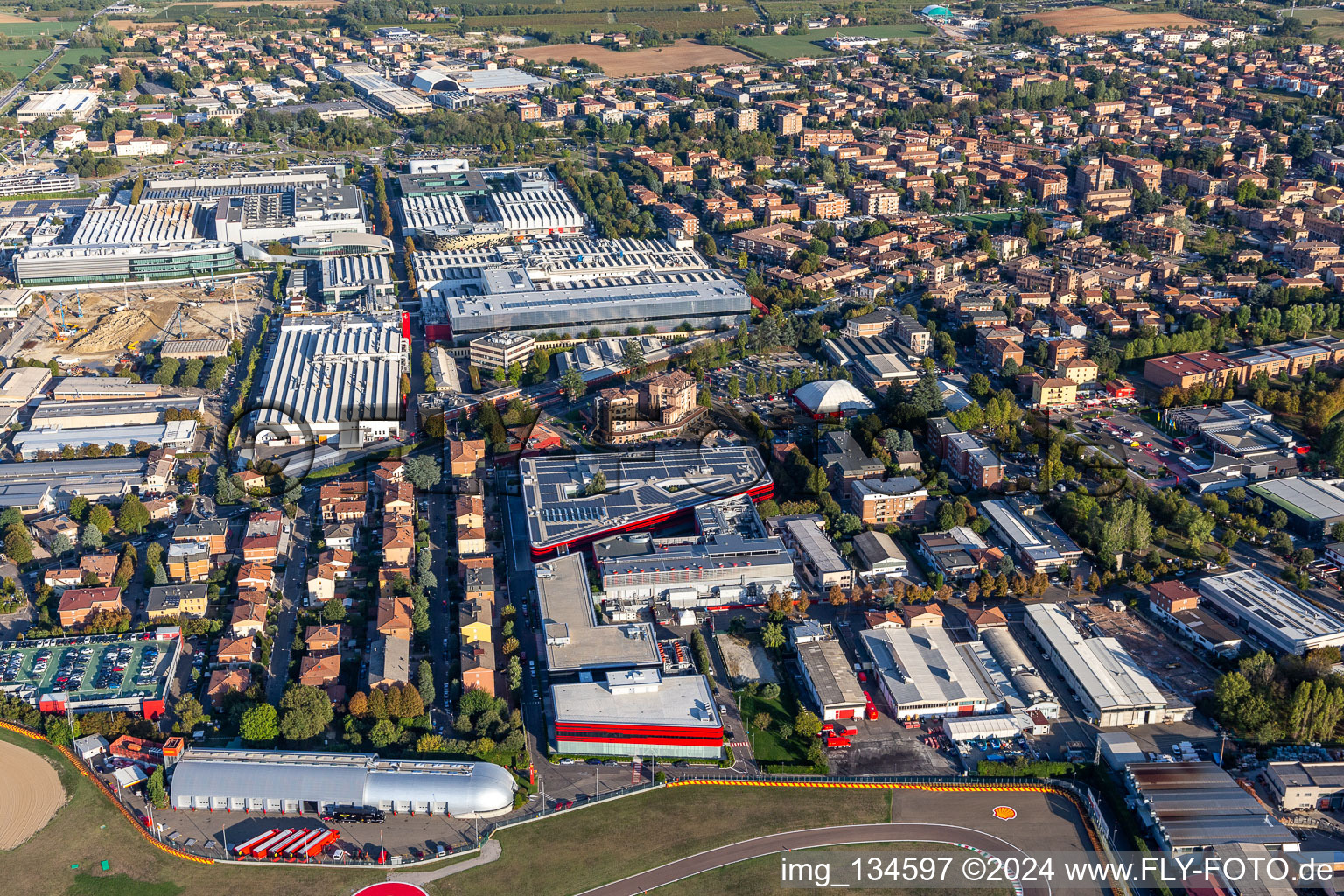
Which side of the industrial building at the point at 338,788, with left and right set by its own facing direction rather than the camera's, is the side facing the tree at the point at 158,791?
right

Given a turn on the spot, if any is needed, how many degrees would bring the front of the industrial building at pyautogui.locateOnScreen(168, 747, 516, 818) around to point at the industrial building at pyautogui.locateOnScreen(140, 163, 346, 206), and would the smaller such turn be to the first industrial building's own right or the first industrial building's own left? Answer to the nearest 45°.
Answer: approximately 180°

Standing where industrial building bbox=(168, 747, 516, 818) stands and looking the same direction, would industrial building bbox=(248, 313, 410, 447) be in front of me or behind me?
behind

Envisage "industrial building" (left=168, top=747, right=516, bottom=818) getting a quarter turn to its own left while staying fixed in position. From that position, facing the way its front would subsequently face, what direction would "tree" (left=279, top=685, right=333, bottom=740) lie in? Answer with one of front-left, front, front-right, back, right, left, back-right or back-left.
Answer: left

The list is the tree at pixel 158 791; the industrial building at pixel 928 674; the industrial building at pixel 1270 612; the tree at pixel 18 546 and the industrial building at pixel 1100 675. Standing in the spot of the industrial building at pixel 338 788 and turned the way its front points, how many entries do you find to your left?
3

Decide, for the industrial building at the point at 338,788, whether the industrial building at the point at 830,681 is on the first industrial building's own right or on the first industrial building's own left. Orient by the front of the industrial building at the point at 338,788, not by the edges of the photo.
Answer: on the first industrial building's own left

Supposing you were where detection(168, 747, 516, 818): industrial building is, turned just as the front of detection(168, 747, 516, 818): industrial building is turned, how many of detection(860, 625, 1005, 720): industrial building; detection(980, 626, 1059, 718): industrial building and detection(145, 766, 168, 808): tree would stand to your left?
2

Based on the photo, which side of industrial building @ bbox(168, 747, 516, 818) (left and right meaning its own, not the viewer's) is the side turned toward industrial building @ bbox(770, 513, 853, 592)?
left

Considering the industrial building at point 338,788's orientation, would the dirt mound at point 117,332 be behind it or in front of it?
behind

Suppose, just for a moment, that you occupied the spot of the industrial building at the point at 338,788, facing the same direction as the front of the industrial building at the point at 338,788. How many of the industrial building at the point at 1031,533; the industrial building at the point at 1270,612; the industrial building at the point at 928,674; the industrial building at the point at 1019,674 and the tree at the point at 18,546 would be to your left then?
4

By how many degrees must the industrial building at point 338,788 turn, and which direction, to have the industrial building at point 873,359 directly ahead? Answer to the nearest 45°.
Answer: approximately 135° to its left

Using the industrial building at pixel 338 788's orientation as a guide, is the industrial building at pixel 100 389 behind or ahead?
behind

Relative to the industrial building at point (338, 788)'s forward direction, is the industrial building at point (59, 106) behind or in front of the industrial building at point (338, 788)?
behind

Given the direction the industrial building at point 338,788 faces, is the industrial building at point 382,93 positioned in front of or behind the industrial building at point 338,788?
behind

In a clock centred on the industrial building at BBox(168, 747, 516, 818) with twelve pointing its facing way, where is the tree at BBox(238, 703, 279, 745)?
The tree is roughly at 5 o'clock from the industrial building.

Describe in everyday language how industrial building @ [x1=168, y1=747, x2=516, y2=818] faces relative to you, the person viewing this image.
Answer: facing the viewer

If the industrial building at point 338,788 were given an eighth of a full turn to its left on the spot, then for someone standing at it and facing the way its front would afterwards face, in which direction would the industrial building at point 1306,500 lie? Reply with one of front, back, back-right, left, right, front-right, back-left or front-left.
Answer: front-left

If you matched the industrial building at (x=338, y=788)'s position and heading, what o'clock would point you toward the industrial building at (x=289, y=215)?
the industrial building at (x=289, y=215) is roughly at 6 o'clock from the industrial building at (x=338, y=788).
